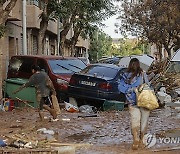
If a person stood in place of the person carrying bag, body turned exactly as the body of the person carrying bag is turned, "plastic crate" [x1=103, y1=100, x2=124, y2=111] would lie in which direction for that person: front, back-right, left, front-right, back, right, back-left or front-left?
front

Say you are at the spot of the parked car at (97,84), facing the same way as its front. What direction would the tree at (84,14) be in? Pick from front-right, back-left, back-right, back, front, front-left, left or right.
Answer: front-left

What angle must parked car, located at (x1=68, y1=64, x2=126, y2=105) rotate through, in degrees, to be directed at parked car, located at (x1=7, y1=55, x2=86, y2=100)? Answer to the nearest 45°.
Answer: approximately 90° to its left

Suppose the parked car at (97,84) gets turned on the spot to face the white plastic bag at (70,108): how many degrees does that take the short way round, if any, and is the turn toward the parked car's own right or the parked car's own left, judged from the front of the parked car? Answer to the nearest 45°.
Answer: approximately 180°

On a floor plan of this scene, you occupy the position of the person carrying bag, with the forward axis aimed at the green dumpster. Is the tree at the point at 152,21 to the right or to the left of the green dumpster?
right

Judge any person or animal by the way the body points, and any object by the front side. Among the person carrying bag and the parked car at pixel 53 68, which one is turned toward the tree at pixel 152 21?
the person carrying bag

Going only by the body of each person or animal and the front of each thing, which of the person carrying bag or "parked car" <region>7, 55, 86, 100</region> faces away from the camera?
the person carrying bag

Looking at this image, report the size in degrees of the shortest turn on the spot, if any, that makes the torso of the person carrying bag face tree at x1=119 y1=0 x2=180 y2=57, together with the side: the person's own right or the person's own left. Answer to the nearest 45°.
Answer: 0° — they already face it

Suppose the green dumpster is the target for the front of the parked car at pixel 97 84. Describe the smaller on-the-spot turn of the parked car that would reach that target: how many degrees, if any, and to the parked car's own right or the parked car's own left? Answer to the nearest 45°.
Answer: approximately 135° to the parked car's own left

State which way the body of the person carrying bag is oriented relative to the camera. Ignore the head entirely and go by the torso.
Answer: away from the camera

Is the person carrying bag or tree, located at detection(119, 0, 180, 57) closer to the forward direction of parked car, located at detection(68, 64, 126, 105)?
the tree
